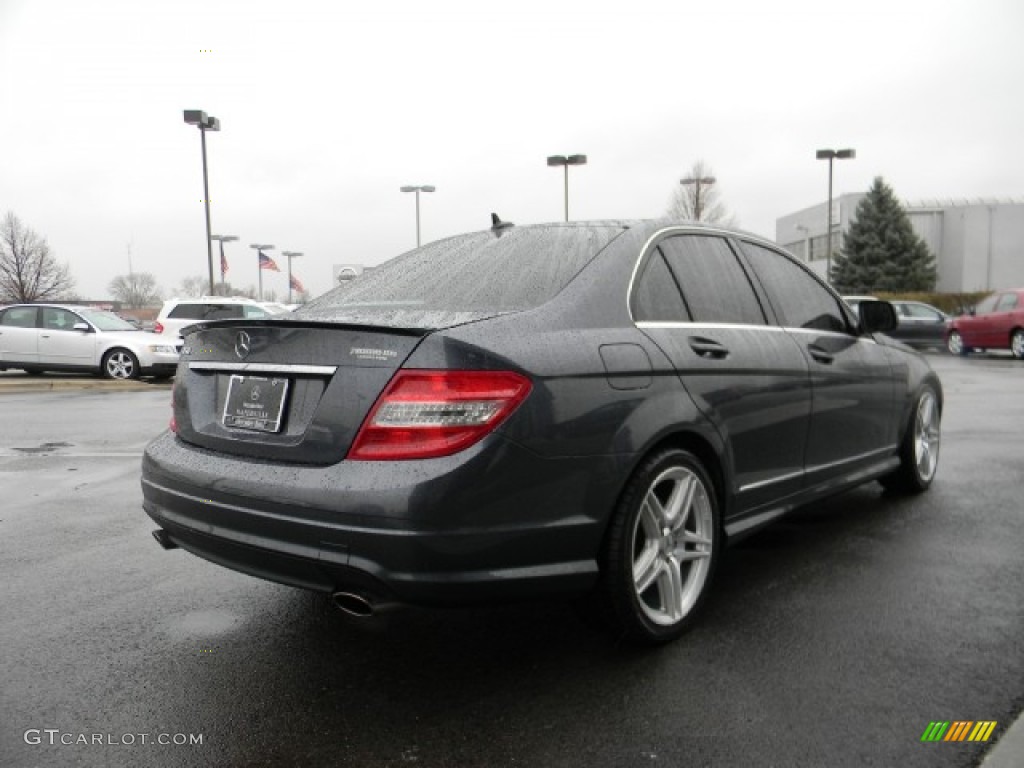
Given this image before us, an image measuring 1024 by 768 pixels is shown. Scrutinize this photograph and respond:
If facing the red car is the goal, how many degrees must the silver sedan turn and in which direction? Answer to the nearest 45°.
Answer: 0° — it already faces it

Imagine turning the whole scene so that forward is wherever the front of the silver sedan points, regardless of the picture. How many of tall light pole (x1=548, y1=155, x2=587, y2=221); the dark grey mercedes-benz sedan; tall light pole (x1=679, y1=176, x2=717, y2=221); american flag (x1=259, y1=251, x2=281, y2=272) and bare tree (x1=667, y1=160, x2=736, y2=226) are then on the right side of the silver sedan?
1

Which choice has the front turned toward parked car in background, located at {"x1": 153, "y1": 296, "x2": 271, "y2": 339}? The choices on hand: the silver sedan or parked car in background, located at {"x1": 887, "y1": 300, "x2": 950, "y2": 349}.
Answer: the silver sedan

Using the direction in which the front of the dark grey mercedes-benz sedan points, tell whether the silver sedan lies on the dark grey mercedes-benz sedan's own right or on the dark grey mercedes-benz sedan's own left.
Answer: on the dark grey mercedes-benz sedan's own left

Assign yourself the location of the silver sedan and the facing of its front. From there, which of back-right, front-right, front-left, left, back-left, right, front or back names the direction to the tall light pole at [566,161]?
front-left

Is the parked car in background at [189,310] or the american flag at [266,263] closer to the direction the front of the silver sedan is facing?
the parked car in background

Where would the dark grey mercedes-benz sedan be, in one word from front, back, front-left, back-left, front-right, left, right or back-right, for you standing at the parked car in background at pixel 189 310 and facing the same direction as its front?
right

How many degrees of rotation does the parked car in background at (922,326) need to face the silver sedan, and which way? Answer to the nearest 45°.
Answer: approximately 135° to its right

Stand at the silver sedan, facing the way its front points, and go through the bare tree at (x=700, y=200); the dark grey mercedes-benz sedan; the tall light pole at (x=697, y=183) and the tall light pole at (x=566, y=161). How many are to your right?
1

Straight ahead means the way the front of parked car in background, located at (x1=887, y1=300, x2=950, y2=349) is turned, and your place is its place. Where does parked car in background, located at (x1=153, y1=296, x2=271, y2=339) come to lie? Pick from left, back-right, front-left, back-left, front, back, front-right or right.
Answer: back-right

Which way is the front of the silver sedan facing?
to the viewer's right

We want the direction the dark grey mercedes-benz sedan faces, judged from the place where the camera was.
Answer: facing away from the viewer and to the right of the viewer
